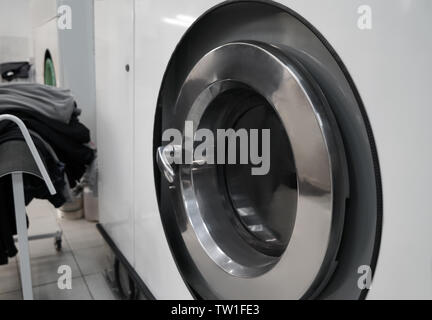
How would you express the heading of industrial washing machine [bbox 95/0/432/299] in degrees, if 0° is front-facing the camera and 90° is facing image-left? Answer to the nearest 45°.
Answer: approximately 45°

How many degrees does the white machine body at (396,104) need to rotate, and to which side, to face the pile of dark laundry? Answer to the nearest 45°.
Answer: approximately 90° to its right

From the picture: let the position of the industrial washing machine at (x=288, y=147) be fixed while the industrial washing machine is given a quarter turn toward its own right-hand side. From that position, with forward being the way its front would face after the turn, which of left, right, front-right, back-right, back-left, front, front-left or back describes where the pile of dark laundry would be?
front

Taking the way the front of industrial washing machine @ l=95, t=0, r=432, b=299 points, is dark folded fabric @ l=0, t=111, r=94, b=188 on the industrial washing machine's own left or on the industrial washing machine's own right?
on the industrial washing machine's own right

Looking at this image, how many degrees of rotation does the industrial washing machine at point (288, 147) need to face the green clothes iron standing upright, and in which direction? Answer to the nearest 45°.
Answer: approximately 90° to its right

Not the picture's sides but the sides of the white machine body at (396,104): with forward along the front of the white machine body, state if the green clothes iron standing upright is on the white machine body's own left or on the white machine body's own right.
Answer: on the white machine body's own right
